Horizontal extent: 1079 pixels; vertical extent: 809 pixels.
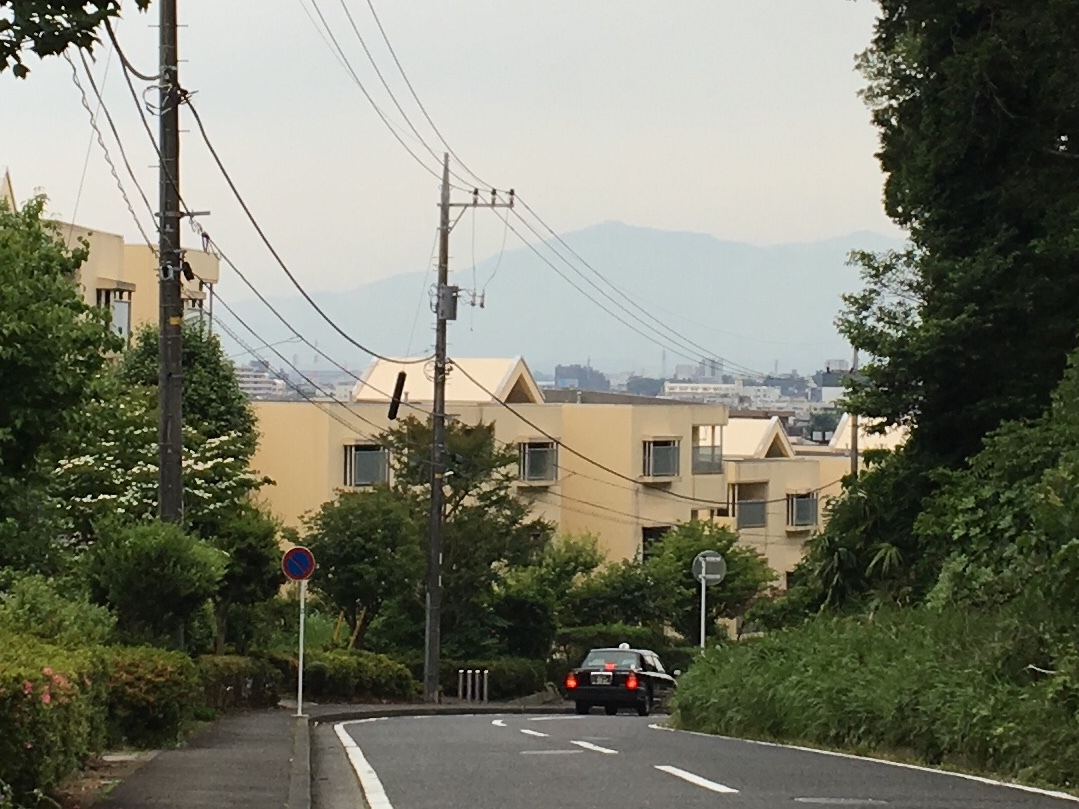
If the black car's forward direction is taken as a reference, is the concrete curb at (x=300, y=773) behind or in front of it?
behind

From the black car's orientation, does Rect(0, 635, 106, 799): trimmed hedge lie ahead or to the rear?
to the rear

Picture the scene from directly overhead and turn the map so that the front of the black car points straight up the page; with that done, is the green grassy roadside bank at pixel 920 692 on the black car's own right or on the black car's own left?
on the black car's own right

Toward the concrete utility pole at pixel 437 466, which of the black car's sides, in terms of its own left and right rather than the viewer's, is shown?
left

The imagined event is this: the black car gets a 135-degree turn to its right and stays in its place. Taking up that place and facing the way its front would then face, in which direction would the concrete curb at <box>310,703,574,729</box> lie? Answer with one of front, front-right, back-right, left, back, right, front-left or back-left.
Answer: right

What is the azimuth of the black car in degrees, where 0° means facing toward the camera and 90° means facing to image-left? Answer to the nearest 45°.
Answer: approximately 225°

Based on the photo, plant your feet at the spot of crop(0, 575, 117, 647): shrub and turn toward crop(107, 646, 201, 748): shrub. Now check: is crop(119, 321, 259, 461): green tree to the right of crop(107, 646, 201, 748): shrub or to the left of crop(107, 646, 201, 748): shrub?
left
